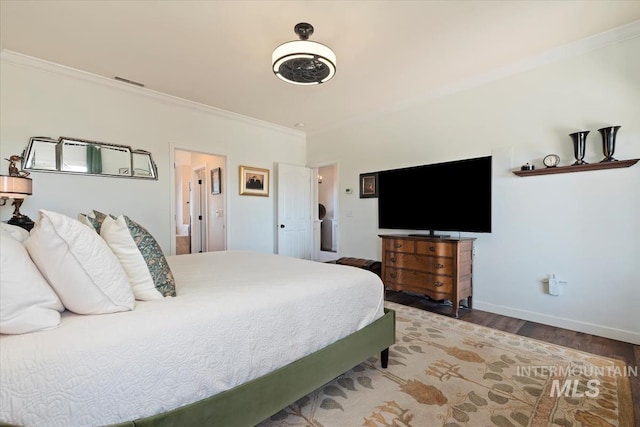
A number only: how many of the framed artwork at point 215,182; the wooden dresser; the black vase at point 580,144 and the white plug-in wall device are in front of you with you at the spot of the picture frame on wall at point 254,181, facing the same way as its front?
3

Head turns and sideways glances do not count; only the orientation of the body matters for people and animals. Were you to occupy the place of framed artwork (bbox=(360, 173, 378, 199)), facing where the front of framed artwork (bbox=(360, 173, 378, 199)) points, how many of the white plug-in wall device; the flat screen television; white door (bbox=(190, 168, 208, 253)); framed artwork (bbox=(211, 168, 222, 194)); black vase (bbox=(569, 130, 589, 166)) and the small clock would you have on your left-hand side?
4

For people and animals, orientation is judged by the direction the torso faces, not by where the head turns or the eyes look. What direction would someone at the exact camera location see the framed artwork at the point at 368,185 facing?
facing the viewer and to the left of the viewer

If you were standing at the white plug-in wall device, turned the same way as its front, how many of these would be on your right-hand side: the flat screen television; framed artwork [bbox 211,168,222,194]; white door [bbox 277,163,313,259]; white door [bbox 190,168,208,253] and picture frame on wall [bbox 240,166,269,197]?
5

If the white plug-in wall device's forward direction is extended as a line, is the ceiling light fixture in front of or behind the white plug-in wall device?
in front

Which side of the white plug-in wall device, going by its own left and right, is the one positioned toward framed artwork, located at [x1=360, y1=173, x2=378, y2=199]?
right

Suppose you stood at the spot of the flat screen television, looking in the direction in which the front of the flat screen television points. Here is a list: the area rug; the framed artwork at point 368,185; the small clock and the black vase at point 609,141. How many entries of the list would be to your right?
1

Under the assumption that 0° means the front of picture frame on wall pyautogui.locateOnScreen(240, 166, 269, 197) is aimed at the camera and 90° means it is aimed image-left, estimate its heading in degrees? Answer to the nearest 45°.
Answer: approximately 315°

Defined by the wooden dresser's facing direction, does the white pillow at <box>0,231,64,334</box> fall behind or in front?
in front

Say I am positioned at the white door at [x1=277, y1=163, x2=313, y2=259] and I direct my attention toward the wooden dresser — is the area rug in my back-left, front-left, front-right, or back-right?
front-right

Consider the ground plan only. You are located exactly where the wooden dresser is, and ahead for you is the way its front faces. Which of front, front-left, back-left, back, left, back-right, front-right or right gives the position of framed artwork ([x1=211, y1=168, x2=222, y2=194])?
front-right

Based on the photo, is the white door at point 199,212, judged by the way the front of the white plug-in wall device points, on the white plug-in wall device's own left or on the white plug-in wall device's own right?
on the white plug-in wall device's own right

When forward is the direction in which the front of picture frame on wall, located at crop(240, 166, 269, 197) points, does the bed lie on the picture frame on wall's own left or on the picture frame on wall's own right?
on the picture frame on wall's own right

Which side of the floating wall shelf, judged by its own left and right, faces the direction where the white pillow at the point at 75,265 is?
front

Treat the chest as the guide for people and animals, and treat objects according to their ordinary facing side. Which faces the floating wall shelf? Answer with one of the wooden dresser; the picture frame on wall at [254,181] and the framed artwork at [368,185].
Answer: the picture frame on wall

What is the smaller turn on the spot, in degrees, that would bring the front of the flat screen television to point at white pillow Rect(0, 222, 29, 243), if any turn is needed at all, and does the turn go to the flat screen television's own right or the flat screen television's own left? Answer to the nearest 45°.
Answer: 0° — it already faces it

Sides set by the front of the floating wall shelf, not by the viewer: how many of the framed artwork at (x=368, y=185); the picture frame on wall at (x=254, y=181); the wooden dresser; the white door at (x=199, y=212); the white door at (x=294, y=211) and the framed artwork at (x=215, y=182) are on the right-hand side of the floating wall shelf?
6

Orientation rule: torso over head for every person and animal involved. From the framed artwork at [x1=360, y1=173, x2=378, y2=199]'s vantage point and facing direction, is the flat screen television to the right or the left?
on its left

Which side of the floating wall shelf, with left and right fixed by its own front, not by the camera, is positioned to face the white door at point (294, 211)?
right
